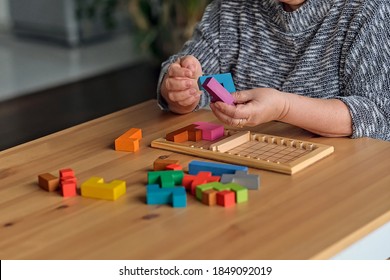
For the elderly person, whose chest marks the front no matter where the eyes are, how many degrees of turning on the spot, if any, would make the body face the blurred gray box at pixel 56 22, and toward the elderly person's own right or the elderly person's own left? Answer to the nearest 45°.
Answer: approximately 90° to the elderly person's own right

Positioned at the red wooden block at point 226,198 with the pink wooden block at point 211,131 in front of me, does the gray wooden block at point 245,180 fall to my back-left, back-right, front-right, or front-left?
front-right

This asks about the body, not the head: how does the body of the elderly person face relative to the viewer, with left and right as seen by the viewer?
facing the viewer and to the left of the viewer

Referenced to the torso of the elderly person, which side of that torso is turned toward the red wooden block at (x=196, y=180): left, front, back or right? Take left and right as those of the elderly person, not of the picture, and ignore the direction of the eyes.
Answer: front

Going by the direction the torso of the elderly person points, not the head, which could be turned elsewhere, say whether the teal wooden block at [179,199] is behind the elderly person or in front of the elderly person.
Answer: in front

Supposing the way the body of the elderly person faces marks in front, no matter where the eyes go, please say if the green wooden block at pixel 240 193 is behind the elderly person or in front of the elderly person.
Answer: in front
